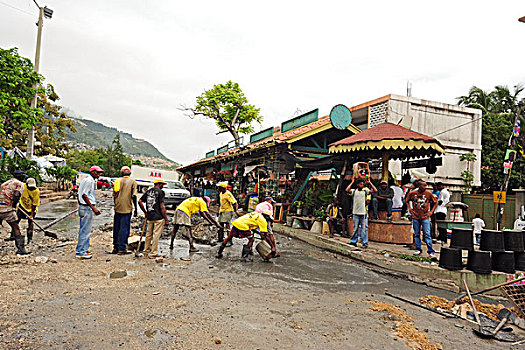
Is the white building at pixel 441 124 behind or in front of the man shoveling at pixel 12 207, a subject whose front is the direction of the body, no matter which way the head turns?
in front

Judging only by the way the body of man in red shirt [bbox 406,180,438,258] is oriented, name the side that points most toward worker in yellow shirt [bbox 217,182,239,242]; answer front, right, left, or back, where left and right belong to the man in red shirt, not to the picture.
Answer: right

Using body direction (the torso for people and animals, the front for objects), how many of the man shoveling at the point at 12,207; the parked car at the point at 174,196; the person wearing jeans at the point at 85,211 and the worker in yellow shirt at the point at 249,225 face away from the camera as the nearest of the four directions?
0

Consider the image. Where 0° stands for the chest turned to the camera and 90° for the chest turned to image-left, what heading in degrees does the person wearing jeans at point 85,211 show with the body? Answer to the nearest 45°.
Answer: approximately 270°

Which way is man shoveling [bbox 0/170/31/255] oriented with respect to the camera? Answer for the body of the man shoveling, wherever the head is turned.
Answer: to the viewer's right

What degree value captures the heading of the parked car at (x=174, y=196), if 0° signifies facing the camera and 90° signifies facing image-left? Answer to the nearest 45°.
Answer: approximately 0°

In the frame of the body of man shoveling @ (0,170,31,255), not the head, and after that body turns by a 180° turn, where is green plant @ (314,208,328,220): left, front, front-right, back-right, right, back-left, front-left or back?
back

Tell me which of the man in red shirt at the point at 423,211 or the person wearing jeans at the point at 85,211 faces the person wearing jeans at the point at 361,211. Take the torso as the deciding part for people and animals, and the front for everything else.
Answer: the person wearing jeans at the point at 85,211

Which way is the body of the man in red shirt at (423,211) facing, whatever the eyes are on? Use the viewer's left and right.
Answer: facing the viewer

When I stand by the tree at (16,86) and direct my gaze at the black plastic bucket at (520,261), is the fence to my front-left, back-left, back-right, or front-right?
front-left

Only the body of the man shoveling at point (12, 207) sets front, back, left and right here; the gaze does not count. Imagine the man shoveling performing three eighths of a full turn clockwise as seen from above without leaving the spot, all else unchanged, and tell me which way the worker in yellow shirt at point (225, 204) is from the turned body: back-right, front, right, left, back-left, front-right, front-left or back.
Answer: back-left

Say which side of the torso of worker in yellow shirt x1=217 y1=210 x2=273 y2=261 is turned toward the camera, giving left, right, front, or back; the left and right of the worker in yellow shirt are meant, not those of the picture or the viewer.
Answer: right

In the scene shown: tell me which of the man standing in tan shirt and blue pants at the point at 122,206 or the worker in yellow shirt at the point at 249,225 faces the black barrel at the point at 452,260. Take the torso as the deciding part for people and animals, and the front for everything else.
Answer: the worker in yellow shirt
